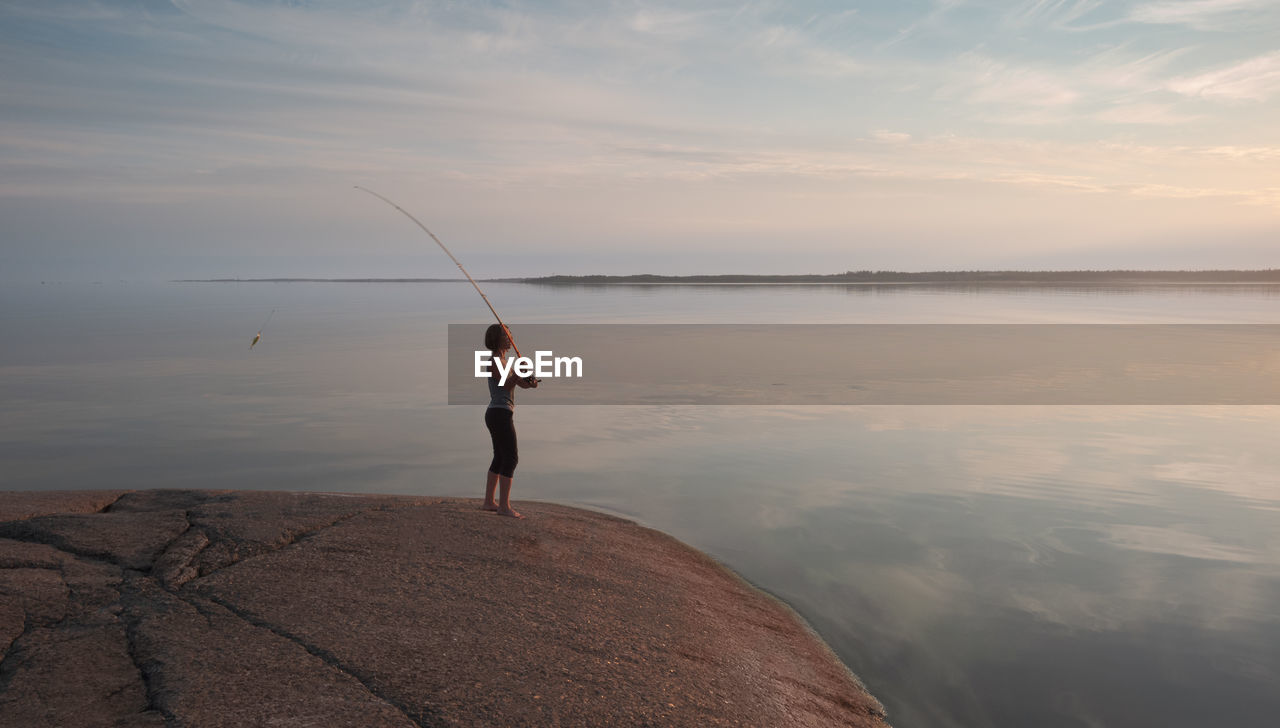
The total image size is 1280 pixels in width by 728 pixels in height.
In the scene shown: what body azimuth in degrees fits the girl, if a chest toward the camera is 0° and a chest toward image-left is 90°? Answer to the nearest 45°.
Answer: approximately 270°
